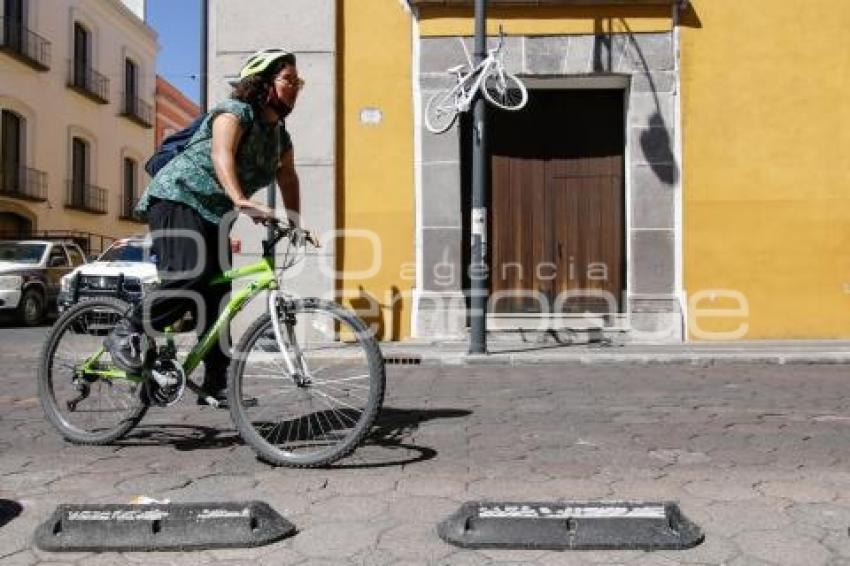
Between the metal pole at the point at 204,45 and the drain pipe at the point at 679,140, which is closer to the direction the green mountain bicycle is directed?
the drain pipe

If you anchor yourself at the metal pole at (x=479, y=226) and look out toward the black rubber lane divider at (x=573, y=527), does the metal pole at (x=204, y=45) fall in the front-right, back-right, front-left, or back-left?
back-right

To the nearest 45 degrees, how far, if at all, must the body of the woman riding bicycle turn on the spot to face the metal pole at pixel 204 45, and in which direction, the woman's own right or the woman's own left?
approximately 135° to the woman's own left

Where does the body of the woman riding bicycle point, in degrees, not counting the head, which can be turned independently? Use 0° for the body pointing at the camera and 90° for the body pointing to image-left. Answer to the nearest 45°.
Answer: approximately 315°

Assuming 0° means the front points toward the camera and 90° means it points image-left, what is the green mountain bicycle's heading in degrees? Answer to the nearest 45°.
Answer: approximately 315°

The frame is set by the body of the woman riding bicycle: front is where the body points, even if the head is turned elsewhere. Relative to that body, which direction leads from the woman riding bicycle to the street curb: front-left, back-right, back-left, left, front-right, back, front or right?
left

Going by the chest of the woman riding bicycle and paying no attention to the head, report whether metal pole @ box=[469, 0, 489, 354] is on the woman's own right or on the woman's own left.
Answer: on the woman's own left
